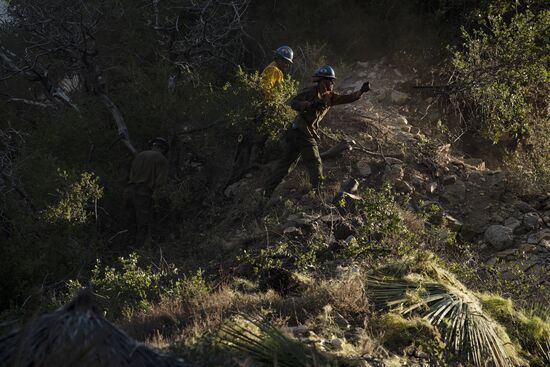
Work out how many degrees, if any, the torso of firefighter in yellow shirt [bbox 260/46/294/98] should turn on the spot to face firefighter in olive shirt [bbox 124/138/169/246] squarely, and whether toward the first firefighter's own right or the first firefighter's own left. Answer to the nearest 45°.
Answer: approximately 135° to the first firefighter's own right

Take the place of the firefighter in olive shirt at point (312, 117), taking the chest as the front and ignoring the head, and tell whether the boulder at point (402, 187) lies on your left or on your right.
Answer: on your left

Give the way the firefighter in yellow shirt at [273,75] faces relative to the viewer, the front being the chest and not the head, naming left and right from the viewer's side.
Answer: facing to the right of the viewer
